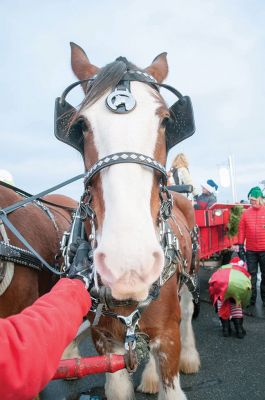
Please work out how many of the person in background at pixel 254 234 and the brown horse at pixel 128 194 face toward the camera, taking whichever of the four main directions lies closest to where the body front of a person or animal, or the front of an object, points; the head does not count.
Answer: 2

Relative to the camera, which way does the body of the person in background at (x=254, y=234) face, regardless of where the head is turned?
toward the camera

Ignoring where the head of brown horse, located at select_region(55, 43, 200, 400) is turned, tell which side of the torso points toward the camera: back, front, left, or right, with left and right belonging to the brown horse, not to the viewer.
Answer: front

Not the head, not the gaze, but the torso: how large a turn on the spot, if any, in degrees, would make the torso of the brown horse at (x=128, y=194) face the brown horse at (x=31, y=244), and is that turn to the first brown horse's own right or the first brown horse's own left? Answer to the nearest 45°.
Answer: approximately 135° to the first brown horse's own right

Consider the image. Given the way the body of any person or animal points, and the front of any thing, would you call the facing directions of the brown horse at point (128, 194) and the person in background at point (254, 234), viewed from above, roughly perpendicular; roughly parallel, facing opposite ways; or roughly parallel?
roughly parallel

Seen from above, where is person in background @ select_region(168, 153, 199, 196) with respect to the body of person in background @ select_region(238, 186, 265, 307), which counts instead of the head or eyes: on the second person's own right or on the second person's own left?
on the second person's own right

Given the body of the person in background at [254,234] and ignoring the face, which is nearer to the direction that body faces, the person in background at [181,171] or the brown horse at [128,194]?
the brown horse

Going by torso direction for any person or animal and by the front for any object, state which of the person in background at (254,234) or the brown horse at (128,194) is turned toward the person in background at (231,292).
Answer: the person in background at (254,234)

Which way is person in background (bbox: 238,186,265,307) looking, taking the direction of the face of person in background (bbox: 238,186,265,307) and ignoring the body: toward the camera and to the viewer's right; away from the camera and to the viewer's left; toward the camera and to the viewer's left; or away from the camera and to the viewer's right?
toward the camera and to the viewer's left
